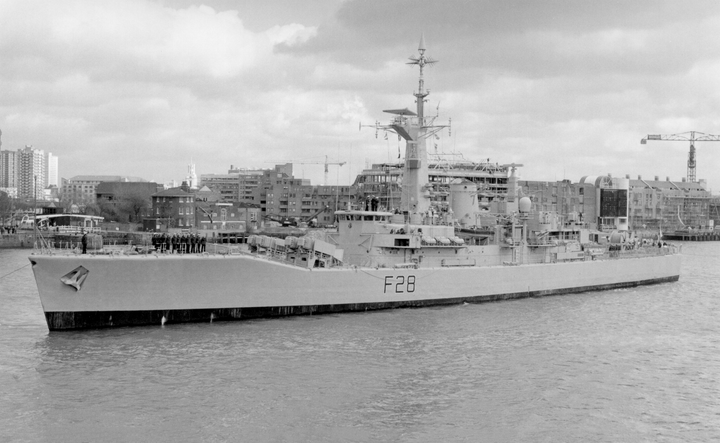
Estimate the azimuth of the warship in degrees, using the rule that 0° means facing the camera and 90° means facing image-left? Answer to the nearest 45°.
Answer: approximately 45°
